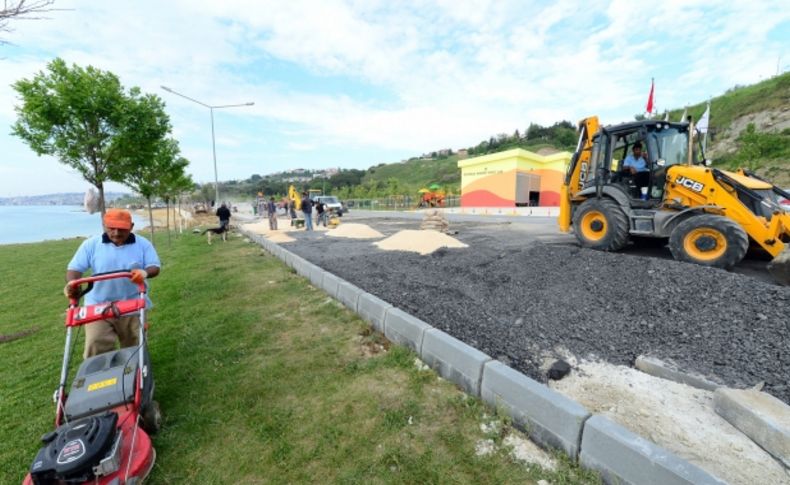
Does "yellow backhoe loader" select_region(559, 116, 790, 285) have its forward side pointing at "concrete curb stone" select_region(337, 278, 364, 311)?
no

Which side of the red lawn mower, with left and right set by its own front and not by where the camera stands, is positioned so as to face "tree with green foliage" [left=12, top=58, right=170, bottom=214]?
back

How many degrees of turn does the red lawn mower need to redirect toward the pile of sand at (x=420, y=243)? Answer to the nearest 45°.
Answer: approximately 135° to its left

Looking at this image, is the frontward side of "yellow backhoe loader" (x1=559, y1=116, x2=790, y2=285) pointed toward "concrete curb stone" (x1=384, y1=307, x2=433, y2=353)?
no

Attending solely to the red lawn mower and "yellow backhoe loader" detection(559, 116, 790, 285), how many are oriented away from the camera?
0

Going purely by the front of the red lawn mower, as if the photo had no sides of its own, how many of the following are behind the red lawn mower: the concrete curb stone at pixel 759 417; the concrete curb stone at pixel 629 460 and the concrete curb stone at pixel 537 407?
0

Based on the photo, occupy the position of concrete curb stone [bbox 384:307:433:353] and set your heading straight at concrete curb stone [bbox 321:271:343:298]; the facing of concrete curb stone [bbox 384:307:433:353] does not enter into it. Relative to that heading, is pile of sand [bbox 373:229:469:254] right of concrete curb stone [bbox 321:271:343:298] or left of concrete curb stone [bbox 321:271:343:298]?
right

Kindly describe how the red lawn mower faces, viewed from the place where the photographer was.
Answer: facing the viewer

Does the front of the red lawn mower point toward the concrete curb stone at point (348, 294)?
no
